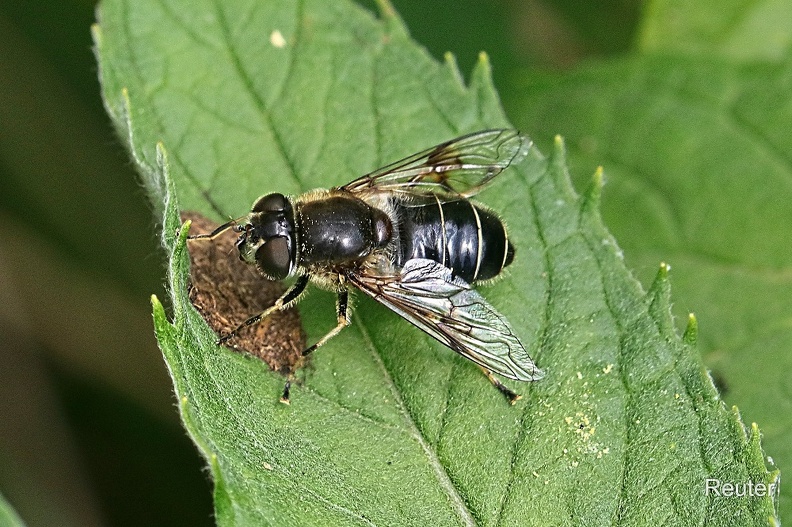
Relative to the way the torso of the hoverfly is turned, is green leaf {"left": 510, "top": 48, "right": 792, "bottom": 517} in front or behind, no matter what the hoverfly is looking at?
behind

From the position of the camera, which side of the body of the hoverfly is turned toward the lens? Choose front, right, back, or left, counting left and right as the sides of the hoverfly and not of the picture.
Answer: left
